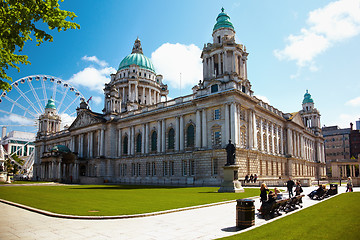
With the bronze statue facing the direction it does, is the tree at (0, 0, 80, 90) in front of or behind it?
in front

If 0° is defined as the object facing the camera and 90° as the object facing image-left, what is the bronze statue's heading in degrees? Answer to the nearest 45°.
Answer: approximately 45°

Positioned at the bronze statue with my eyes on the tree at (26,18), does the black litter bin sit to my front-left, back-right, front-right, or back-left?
front-left

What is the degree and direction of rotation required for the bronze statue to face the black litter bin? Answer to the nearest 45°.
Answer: approximately 45° to its left
